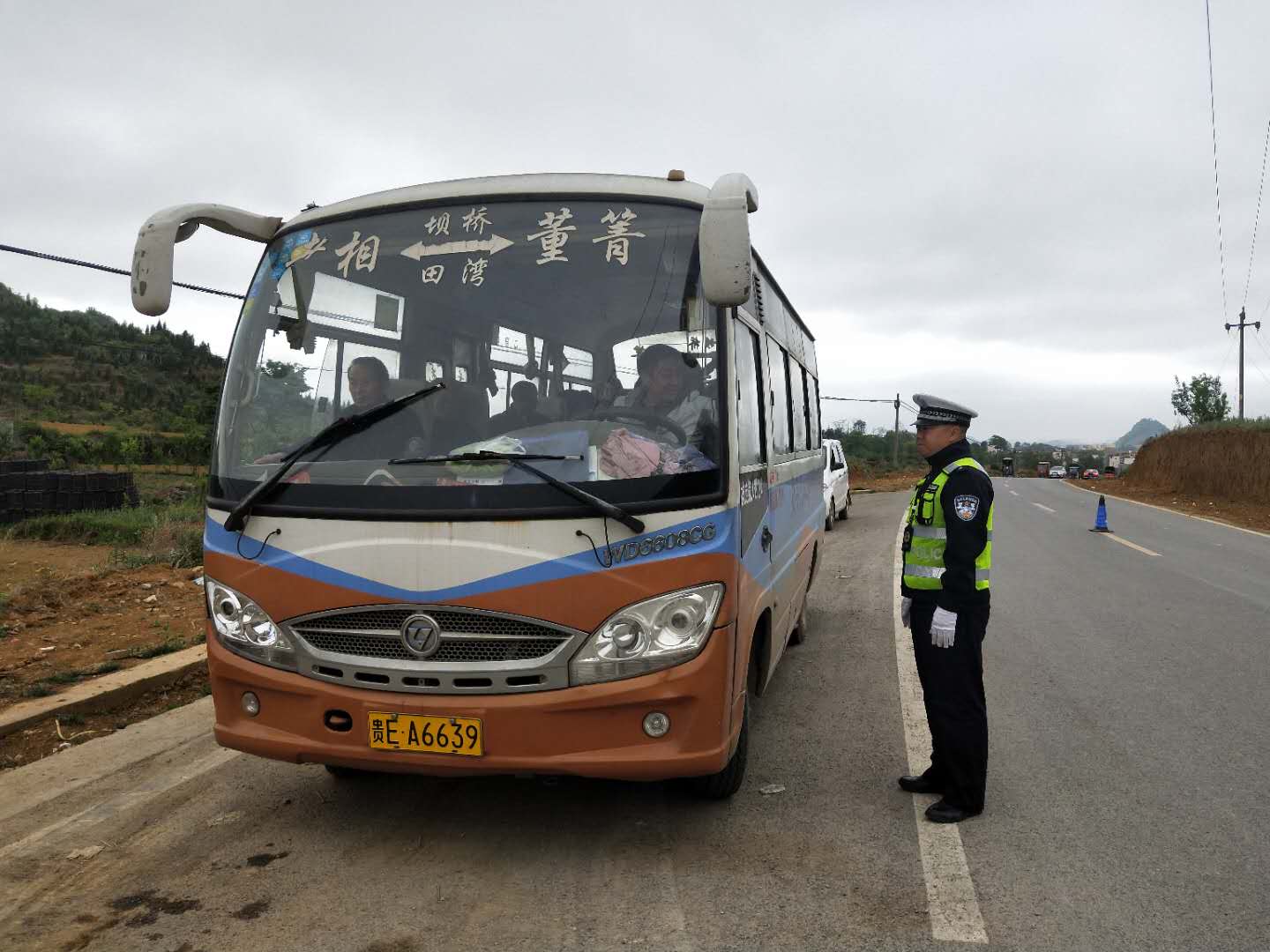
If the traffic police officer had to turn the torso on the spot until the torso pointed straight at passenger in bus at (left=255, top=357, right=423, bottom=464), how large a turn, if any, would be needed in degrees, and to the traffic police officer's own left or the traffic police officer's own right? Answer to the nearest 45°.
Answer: approximately 45° to the traffic police officer's own left

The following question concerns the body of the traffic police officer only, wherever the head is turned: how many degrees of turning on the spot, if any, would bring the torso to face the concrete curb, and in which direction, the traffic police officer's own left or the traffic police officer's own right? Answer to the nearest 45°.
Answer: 0° — they already face it

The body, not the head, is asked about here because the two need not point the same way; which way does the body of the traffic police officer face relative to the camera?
to the viewer's left

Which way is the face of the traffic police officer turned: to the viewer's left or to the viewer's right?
to the viewer's left
